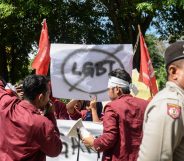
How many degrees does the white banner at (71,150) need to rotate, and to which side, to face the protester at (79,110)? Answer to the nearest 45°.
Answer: approximately 180°

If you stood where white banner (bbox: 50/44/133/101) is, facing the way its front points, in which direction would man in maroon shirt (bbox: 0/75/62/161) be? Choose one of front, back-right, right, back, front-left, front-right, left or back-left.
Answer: front

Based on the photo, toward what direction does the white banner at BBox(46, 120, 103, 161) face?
toward the camera

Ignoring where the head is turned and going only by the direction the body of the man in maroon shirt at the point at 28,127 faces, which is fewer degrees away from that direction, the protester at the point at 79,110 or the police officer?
the protester

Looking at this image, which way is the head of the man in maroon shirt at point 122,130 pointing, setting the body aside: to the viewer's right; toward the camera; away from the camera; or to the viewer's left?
to the viewer's left

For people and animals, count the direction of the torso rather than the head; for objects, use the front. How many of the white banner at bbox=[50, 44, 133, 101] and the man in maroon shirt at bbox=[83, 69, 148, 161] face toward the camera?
1

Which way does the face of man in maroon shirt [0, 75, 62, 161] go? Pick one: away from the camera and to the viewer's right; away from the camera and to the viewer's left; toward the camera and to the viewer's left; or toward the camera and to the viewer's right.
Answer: away from the camera and to the viewer's right

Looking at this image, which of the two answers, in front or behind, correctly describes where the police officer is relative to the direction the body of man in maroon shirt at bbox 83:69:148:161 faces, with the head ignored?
behind

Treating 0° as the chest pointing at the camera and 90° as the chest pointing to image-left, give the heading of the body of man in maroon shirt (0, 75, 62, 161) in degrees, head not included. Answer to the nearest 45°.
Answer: approximately 225°
